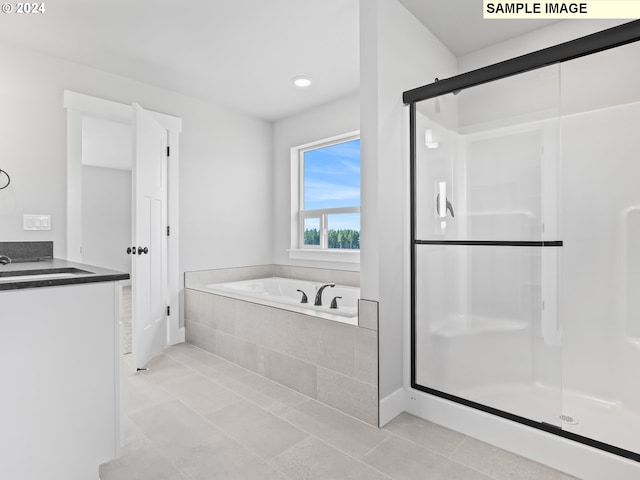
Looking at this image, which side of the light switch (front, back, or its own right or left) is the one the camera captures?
front

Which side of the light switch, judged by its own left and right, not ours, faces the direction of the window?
left

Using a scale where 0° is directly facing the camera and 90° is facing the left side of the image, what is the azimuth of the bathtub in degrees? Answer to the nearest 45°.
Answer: approximately 45°

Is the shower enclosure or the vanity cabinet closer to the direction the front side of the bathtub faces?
the vanity cabinet

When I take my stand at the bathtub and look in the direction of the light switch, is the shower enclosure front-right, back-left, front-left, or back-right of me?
back-left

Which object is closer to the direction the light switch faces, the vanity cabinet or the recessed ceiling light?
the vanity cabinet

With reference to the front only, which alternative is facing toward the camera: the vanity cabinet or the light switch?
the light switch

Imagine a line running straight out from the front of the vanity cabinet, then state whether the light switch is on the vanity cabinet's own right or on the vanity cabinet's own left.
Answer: on the vanity cabinet's own left

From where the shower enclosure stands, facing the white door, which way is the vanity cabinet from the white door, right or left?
left

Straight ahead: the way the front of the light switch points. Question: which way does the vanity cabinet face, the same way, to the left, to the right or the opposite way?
to the left

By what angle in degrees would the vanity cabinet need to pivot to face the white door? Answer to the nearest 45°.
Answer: approximately 90° to its left

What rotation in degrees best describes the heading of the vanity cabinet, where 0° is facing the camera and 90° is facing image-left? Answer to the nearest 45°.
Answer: approximately 270°
